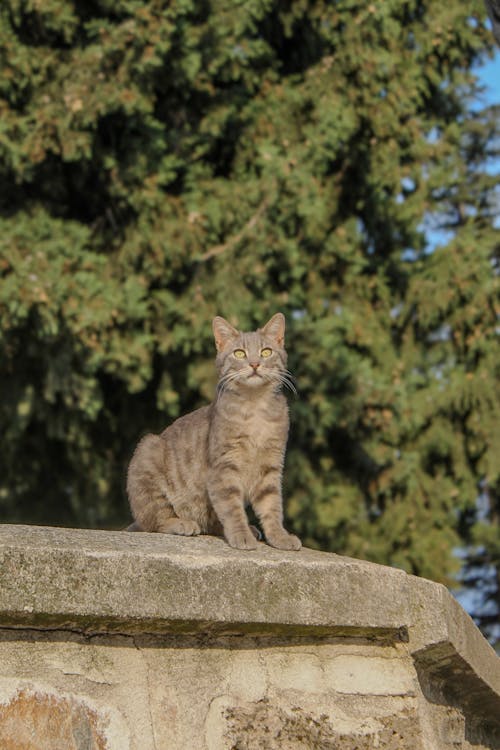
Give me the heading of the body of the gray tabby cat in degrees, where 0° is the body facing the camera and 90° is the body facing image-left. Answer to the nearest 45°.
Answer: approximately 315°
